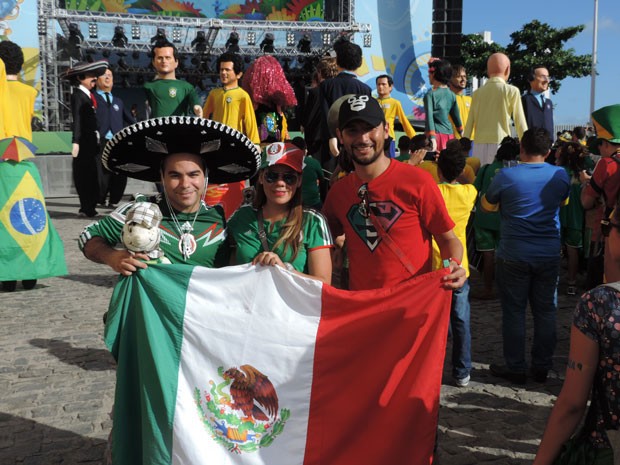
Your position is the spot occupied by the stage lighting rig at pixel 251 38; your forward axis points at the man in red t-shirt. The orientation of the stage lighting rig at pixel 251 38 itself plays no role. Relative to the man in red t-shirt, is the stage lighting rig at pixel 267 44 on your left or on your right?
left

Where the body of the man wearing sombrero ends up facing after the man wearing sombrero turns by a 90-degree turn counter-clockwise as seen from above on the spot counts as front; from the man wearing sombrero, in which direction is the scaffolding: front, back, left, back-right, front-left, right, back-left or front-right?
left

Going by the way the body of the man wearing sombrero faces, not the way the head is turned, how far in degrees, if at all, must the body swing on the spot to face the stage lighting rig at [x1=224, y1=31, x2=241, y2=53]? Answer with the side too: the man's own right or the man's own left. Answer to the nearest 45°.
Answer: approximately 180°

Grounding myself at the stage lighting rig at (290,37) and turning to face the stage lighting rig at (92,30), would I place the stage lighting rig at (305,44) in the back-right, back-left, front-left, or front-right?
back-left

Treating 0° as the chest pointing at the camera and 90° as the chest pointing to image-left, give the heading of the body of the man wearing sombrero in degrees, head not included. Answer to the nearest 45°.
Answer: approximately 0°

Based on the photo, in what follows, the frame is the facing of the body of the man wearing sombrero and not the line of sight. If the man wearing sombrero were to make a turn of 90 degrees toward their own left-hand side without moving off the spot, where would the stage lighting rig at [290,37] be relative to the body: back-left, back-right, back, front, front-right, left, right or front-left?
left

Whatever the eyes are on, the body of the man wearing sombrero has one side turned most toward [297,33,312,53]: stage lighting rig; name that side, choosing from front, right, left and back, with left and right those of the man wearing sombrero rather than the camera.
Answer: back

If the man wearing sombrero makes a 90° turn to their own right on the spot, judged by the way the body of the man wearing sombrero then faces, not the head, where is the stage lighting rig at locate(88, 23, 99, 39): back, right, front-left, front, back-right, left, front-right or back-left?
right

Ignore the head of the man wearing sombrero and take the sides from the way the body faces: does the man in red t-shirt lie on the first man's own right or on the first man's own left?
on the first man's own left

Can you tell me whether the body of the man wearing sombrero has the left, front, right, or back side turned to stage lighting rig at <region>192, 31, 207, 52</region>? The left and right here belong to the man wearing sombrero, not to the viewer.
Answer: back

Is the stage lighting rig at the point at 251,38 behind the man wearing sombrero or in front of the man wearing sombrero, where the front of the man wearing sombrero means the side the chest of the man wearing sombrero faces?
behind
